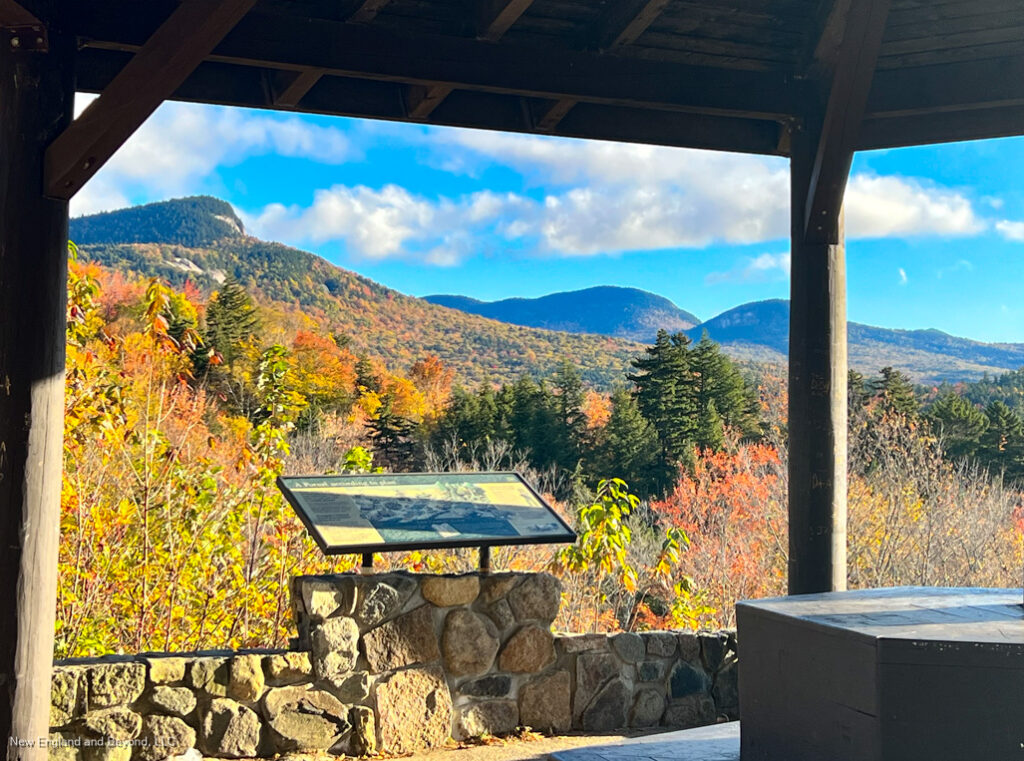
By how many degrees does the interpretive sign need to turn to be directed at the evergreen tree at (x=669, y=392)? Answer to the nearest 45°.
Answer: approximately 135° to its left

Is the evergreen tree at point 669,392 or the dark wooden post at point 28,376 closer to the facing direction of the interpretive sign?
the dark wooden post

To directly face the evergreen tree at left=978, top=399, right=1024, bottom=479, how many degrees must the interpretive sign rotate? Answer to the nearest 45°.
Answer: approximately 90° to its left

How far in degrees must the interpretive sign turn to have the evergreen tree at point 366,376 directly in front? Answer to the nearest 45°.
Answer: approximately 135° to its left

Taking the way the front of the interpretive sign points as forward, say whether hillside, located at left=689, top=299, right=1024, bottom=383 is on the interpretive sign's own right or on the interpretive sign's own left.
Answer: on the interpretive sign's own left

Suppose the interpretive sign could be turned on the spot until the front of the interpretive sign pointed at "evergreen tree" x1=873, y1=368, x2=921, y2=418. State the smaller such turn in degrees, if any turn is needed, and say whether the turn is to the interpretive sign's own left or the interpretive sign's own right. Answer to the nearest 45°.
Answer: approximately 90° to the interpretive sign's own left

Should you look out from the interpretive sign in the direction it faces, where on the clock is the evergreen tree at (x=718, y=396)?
The evergreen tree is roughly at 8 o'clock from the interpretive sign.

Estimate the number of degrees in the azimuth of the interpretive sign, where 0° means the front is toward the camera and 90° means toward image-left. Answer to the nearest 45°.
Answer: approximately 315°

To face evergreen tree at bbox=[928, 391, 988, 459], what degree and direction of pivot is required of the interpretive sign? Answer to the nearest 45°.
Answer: approximately 90° to its left

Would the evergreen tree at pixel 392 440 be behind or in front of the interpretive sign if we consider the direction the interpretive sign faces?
behind
